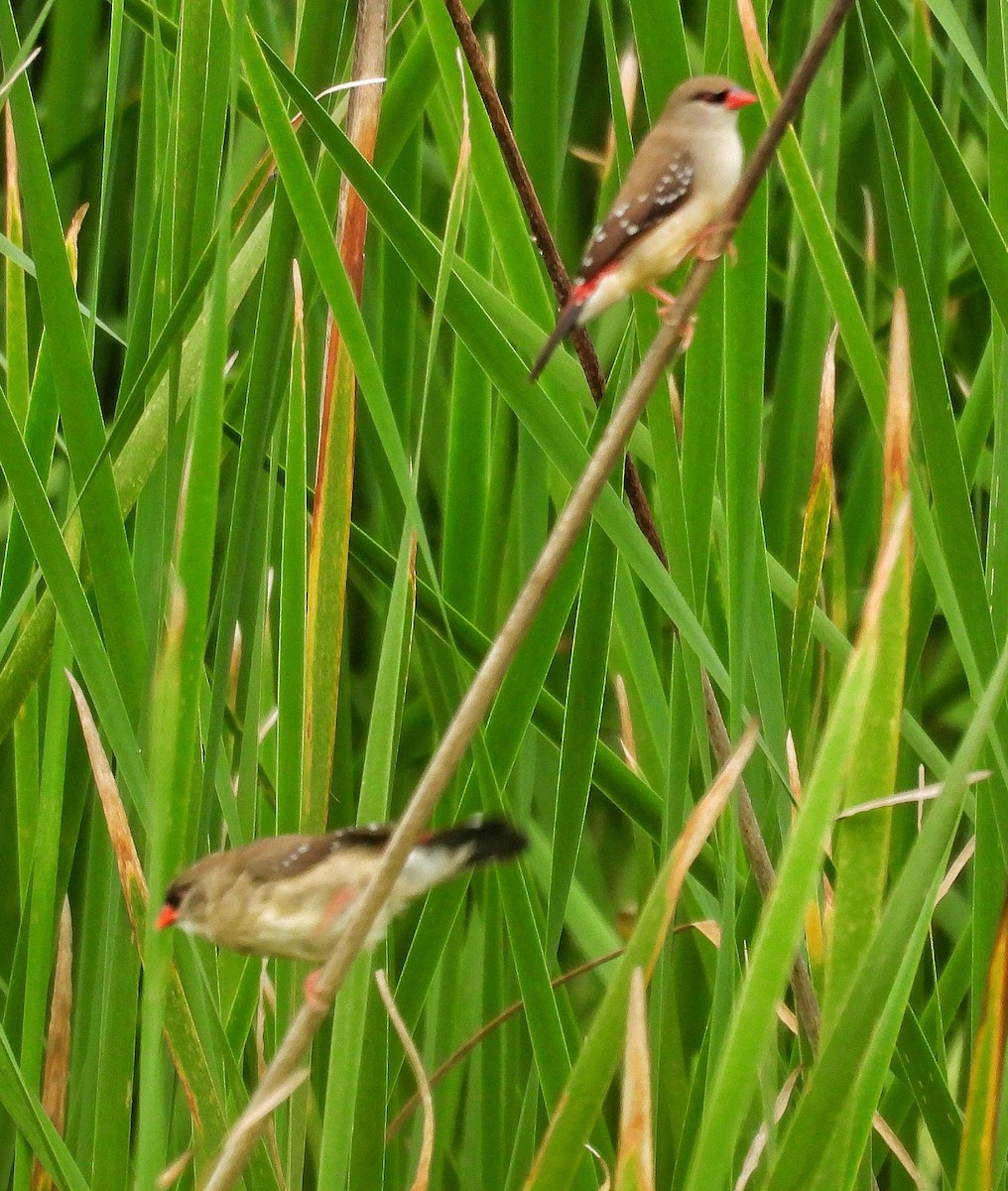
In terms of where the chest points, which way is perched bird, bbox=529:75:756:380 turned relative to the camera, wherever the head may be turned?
to the viewer's right

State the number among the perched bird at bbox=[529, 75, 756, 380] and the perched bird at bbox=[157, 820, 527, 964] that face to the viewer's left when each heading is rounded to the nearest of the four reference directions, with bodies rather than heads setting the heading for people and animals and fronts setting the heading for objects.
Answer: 1

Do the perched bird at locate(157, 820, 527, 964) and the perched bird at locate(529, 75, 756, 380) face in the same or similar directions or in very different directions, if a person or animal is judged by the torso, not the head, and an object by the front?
very different directions

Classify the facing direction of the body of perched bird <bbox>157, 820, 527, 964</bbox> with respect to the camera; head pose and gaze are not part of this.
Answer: to the viewer's left

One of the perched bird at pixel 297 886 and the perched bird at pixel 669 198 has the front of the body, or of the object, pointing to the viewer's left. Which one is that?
the perched bird at pixel 297 886
